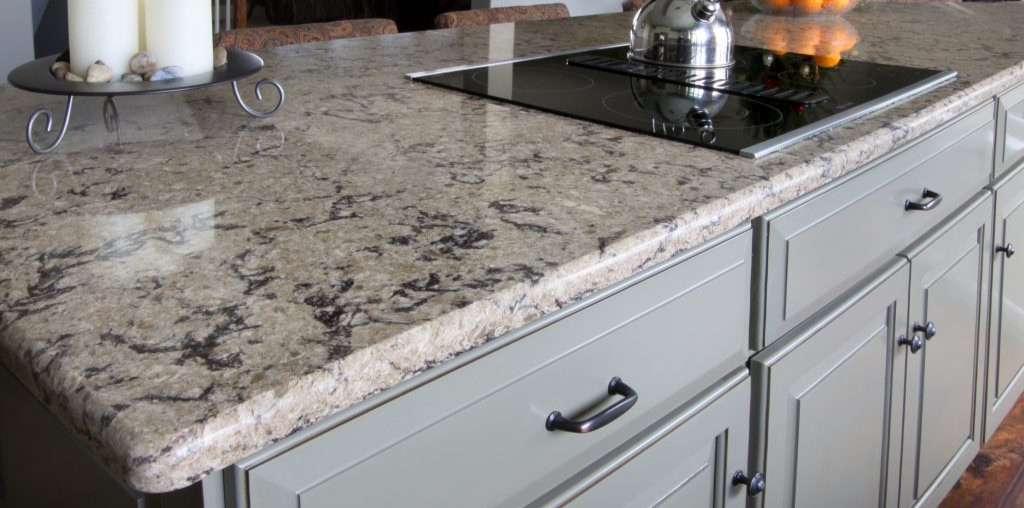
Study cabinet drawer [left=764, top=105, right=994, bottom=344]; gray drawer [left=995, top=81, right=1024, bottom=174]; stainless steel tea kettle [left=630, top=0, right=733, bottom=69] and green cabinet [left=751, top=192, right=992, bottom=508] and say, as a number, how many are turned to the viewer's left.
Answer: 0

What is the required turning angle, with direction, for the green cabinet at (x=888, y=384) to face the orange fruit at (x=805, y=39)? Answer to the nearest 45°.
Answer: approximately 135° to its left

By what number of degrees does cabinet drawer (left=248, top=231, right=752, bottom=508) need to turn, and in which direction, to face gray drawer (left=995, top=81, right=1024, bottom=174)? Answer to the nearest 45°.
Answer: approximately 90° to its left

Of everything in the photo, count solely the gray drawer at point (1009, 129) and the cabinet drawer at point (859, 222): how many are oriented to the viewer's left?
0

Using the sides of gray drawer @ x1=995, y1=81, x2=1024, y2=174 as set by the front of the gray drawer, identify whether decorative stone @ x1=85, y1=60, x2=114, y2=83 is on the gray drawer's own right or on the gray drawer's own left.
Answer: on the gray drawer's own right

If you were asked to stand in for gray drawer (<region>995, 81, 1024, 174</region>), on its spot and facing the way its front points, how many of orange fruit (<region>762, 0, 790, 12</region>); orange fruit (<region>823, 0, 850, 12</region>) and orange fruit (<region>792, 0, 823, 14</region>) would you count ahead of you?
0

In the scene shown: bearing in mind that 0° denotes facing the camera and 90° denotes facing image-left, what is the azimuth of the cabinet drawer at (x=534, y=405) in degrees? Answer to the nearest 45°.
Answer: approximately 315°

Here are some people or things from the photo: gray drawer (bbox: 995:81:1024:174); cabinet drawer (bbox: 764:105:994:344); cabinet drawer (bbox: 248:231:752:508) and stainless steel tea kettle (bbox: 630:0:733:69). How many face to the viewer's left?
0
